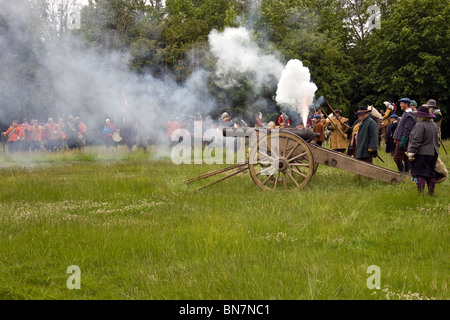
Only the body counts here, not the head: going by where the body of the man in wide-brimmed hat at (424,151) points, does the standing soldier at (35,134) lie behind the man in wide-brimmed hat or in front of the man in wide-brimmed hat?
in front

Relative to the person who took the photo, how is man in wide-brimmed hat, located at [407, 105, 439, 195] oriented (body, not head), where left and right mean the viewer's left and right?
facing away from the viewer and to the left of the viewer

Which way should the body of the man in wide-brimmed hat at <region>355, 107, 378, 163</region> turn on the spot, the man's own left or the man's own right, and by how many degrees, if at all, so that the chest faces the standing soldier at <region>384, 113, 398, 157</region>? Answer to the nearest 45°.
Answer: approximately 135° to the man's own right

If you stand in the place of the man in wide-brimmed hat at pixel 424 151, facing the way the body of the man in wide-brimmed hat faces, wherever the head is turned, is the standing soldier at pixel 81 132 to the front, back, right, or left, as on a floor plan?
front

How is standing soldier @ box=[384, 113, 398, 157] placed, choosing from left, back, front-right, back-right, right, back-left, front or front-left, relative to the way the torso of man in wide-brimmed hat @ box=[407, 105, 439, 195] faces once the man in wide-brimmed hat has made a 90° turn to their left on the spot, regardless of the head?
back-right

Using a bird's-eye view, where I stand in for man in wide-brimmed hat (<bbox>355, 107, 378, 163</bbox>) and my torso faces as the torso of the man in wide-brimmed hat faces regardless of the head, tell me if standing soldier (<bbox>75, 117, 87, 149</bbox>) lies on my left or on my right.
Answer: on my right

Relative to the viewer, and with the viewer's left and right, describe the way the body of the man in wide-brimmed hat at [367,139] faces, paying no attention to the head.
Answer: facing the viewer and to the left of the viewer

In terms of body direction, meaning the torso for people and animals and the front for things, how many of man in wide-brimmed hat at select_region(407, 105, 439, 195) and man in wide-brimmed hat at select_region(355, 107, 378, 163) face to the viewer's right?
0

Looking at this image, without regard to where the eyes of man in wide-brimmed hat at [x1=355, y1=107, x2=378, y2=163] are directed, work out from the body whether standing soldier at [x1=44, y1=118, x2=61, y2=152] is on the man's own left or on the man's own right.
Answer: on the man's own right

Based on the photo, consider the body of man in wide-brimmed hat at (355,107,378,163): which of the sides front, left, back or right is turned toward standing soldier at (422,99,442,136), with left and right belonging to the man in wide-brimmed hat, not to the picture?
back

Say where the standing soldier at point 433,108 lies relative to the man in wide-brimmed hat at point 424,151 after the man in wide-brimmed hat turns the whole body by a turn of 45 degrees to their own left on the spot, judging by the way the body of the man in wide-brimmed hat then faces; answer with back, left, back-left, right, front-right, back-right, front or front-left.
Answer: right
